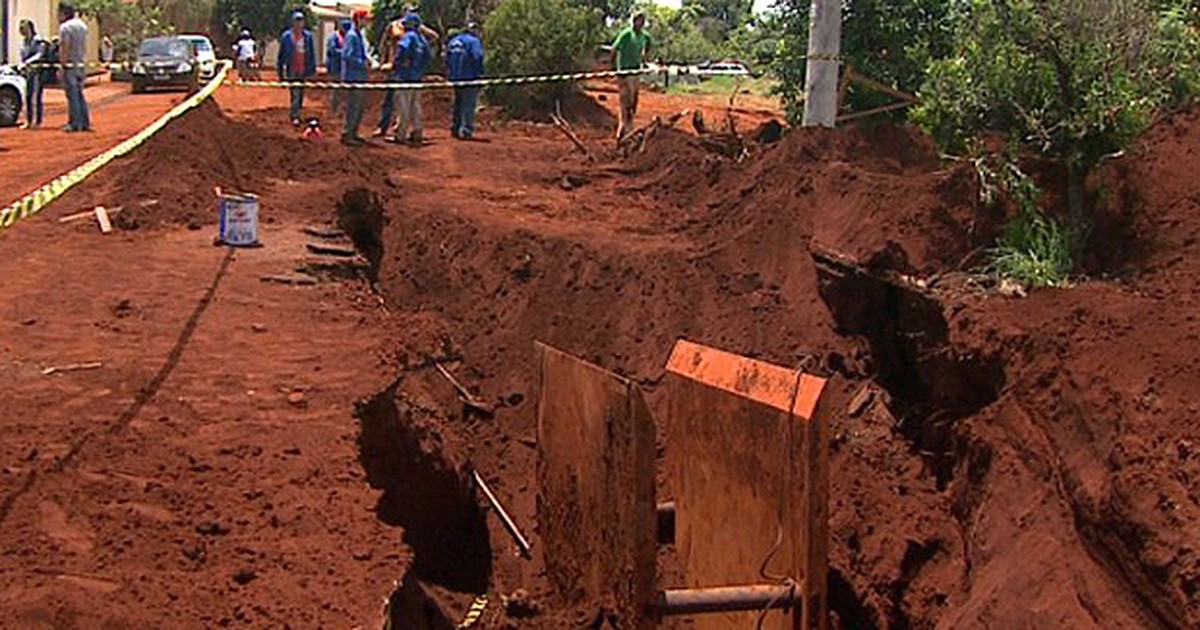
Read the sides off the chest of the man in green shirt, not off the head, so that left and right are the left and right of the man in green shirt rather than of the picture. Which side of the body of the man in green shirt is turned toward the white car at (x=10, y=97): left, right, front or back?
right

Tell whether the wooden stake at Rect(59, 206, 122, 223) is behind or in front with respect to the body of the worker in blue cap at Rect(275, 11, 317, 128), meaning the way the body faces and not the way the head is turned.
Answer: in front

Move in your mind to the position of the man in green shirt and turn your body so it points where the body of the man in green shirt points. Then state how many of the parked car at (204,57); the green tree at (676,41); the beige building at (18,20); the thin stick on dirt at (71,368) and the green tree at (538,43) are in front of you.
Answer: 1

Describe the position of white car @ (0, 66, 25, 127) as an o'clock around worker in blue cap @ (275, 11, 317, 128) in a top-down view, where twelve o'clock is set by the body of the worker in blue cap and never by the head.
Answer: The white car is roughly at 4 o'clock from the worker in blue cap.

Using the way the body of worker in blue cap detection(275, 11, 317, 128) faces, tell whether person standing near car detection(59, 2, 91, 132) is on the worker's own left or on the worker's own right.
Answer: on the worker's own right

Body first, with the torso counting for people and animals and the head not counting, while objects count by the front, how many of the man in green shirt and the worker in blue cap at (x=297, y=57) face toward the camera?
2

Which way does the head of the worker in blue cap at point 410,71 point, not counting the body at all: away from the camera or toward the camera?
away from the camera

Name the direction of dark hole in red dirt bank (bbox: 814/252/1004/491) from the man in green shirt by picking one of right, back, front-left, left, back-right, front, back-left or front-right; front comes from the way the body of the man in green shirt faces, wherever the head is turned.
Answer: front

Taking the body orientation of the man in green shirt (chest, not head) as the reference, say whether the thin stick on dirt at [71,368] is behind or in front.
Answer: in front

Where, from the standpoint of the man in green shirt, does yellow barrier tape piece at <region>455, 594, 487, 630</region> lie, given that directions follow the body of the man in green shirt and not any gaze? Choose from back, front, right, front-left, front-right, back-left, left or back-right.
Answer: front

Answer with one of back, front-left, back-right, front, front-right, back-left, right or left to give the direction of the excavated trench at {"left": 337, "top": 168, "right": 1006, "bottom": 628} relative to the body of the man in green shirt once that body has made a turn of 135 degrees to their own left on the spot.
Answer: back-right

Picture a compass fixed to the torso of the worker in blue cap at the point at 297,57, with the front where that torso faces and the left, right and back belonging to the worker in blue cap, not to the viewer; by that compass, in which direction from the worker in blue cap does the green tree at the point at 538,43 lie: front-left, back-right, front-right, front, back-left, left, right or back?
back-left

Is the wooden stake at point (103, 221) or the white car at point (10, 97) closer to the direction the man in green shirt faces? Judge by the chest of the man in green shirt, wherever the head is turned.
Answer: the wooden stake

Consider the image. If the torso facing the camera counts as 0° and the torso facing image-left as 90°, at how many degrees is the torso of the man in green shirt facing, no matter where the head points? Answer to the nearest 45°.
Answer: approximately 0°

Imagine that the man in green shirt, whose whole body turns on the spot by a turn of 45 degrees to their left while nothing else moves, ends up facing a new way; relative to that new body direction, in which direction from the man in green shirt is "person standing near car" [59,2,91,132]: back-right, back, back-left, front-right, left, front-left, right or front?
back-right

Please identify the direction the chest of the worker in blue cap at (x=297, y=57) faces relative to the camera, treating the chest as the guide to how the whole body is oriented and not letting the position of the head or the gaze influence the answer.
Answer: toward the camera

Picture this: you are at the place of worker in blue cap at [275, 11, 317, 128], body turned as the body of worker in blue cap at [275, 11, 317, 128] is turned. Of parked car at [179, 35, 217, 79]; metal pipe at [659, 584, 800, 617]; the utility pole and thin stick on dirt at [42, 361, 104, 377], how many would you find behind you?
1

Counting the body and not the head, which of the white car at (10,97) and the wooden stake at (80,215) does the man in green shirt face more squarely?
the wooden stake

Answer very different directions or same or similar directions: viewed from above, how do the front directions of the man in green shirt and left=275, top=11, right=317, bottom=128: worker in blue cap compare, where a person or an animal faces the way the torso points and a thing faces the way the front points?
same or similar directions
